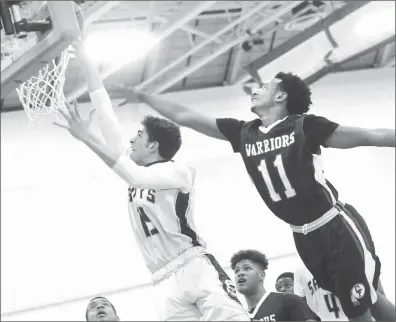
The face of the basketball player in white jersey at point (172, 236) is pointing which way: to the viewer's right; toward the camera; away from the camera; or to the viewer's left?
to the viewer's left

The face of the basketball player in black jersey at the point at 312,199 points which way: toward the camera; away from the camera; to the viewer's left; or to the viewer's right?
to the viewer's left

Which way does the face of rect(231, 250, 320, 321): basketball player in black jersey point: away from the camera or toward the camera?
toward the camera

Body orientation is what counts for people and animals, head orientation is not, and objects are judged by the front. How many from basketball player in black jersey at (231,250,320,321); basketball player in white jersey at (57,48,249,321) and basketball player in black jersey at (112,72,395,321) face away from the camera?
0

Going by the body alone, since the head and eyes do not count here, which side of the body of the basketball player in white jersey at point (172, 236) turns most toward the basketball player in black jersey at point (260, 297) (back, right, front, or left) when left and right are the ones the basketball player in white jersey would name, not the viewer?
back

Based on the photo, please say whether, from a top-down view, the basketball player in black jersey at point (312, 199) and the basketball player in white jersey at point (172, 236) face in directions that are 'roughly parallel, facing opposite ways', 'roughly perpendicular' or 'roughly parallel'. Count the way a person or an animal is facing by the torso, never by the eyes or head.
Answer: roughly parallel

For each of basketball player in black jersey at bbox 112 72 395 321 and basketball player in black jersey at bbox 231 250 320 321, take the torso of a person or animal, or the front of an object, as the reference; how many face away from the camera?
0

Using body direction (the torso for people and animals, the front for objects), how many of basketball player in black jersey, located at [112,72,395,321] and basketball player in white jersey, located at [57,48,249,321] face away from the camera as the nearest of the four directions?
0

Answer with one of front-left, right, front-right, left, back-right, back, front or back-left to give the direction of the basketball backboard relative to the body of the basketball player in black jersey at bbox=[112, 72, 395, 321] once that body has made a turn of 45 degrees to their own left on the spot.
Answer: right

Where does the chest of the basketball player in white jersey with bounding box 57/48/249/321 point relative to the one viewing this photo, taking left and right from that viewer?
facing the viewer and to the left of the viewer

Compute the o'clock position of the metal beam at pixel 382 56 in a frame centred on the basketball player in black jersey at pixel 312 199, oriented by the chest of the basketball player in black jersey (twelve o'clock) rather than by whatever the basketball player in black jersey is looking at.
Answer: The metal beam is roughly at 5 o'clock from the basketball player in black jersey.

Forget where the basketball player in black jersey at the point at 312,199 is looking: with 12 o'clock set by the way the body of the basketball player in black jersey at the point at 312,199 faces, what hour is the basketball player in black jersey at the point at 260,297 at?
the basketball player in black jersey at the point at 260,297 is roughly at 4 o'clock from the basketball player in black jersey at the point at 312,199.

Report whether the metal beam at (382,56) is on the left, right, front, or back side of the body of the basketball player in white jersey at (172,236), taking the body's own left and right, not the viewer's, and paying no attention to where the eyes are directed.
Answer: back
